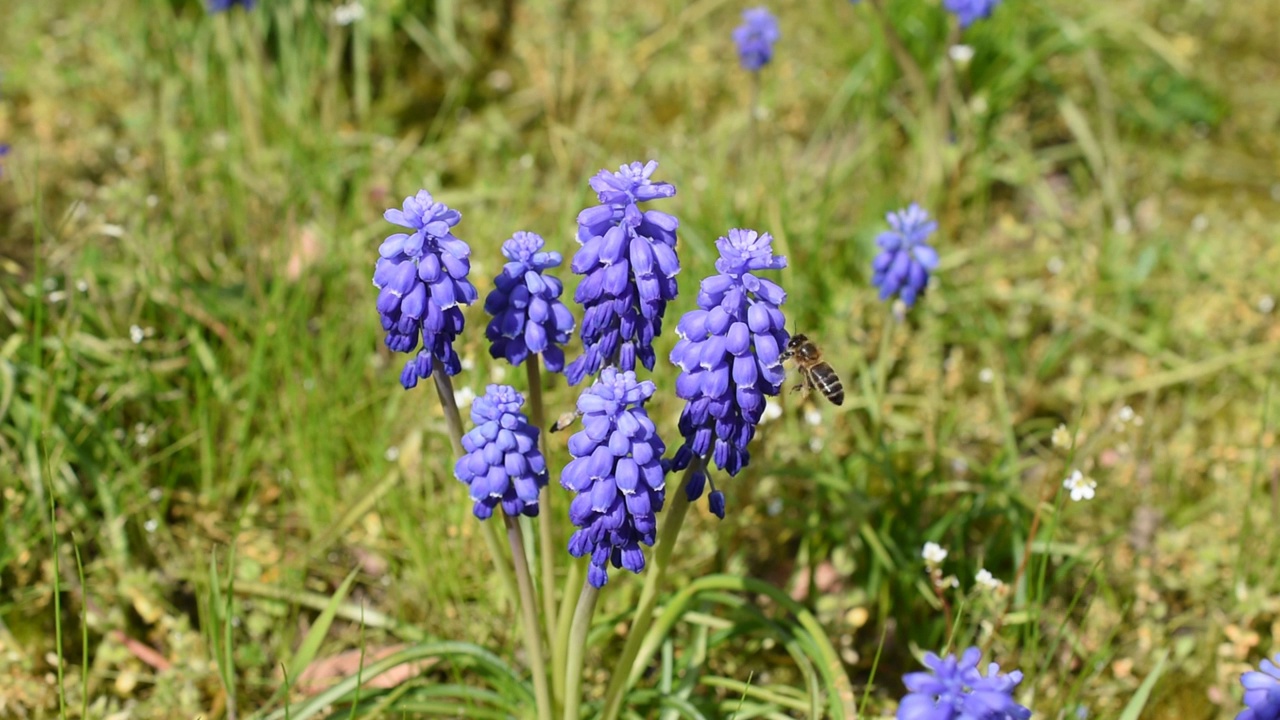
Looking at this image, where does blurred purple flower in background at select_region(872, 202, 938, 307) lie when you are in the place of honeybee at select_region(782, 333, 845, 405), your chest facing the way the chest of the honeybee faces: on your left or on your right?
on your right

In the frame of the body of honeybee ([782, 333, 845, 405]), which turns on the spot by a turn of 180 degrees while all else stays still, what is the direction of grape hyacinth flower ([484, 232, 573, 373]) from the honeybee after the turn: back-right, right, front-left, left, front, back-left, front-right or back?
back-right

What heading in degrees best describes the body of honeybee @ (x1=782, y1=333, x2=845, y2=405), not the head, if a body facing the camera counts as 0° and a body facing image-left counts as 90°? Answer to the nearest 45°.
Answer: approximately 90°

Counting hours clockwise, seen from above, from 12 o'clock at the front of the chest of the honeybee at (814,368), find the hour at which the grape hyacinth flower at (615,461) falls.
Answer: The grape hyacinth flower is roughly at 10 o'clock from the honeybee.

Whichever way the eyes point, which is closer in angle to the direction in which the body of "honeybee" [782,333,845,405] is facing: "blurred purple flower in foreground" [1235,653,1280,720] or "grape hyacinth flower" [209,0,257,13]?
the grape hyacinth flower

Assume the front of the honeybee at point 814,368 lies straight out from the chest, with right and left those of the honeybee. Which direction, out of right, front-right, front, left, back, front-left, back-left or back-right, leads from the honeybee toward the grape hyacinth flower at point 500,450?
front-left

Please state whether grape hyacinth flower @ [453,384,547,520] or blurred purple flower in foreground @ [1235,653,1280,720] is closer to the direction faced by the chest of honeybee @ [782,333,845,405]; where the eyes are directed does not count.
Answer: the grape hyacinth flower

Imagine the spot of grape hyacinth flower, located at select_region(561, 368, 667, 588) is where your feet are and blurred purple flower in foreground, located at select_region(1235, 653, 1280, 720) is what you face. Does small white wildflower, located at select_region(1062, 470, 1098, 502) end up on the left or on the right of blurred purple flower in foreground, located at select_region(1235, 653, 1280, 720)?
left

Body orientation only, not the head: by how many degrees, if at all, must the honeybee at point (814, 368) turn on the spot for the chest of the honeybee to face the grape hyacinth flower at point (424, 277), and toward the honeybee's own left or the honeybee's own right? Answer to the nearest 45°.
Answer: approximately 45° to the honeybee's own left

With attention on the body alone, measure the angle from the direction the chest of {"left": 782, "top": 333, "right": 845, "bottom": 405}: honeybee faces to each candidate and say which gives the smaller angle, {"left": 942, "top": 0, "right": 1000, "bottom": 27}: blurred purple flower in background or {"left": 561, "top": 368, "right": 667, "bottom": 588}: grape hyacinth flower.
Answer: the grape hyacinth flower

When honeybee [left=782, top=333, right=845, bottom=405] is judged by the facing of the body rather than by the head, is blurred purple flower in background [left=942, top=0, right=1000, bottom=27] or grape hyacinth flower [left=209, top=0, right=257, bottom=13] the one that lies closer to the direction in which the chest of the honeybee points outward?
the grape hyacinth flower
